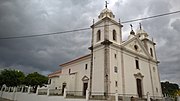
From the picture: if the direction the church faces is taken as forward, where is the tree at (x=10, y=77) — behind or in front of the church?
behind

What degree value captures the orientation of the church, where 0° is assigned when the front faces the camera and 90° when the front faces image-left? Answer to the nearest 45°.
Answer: approximately 315°
